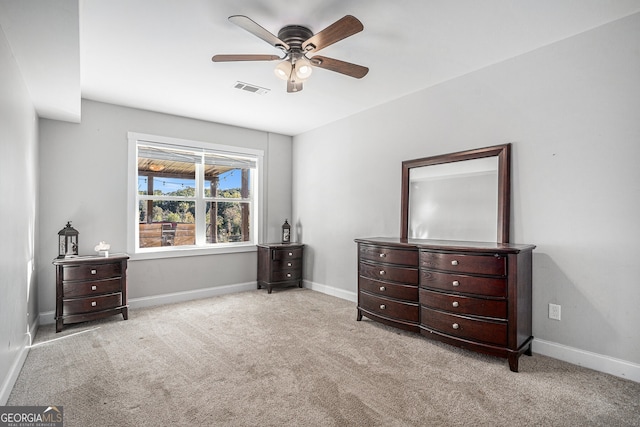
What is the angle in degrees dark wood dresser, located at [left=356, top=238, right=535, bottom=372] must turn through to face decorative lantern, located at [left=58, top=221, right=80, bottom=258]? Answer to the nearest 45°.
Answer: approximately 45° to its right

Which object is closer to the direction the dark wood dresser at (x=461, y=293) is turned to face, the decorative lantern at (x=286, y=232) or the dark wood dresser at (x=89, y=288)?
the dark wood dresser

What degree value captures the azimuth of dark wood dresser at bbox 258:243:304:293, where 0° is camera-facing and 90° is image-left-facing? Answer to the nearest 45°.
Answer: approximately 315°

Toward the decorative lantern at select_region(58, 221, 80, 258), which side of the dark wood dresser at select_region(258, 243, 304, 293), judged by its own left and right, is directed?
right

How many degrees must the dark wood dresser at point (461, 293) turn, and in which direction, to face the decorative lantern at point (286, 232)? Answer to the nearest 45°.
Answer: approximately 90° to its right

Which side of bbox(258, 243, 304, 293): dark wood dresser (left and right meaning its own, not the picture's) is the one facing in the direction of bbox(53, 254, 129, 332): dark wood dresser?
right

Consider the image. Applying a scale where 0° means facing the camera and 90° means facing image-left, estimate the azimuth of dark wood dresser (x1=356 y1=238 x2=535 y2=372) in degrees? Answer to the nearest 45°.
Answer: approximately 45°

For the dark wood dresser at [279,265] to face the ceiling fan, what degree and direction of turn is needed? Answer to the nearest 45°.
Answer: approximately 45° to its right
